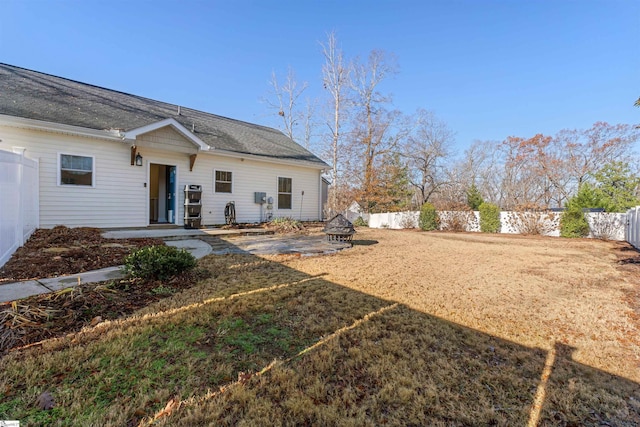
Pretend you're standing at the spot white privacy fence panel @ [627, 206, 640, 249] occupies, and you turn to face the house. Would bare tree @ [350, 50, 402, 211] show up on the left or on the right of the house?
right

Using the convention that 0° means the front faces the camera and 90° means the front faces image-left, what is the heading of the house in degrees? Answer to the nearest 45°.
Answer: approximately 315°

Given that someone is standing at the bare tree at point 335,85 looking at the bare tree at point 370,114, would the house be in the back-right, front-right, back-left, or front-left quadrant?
back-right

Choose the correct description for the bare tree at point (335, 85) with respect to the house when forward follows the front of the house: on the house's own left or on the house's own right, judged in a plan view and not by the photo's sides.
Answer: on the house's own left

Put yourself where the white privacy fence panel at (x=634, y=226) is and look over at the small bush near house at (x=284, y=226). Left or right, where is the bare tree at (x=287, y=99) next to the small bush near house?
right

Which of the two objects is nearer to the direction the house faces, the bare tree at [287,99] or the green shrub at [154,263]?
the green shrub

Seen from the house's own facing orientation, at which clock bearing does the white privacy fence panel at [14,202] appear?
The white privacy fence panel is roughly at 2 o'clock from the house.

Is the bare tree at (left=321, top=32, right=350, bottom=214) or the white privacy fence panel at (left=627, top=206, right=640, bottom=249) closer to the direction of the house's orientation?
the white privacy fence panel
